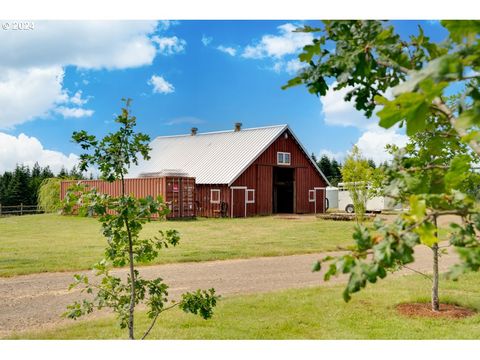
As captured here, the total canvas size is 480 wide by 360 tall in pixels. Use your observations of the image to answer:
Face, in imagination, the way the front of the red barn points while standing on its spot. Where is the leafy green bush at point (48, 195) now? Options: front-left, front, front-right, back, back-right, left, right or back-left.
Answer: back-right

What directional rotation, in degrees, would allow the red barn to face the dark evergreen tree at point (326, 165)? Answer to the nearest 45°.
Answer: approximately 90° to its left

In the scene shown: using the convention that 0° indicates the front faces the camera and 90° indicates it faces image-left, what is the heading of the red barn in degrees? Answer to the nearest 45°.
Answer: approximately 315°

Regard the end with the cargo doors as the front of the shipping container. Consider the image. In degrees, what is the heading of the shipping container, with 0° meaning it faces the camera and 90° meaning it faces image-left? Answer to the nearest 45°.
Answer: approximately 315°
